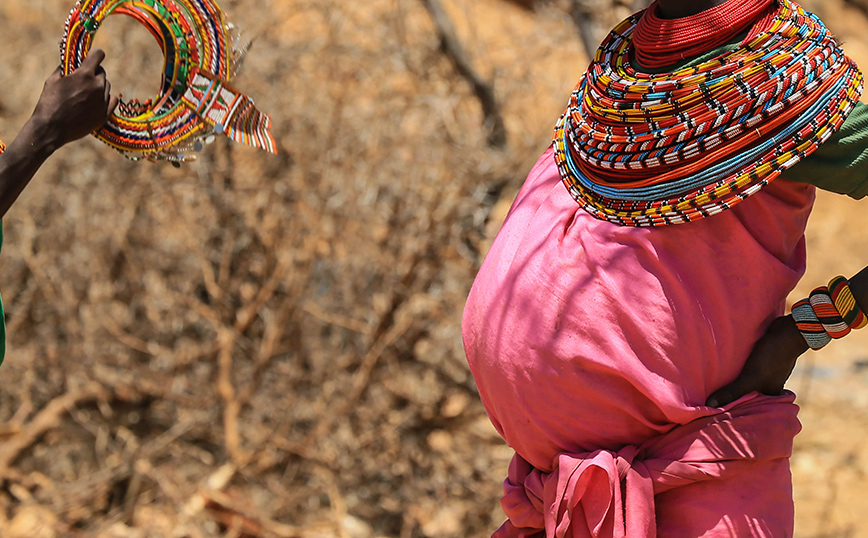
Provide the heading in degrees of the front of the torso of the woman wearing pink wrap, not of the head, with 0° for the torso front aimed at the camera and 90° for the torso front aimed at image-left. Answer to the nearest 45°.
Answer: approximately 45°

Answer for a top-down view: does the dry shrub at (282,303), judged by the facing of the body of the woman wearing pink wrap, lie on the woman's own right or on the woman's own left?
on the woman's own right

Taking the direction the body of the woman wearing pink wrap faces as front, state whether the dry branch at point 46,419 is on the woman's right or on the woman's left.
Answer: on the woman's right

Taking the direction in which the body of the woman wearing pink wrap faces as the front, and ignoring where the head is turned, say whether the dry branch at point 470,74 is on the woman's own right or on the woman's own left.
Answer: on the woman's own right
